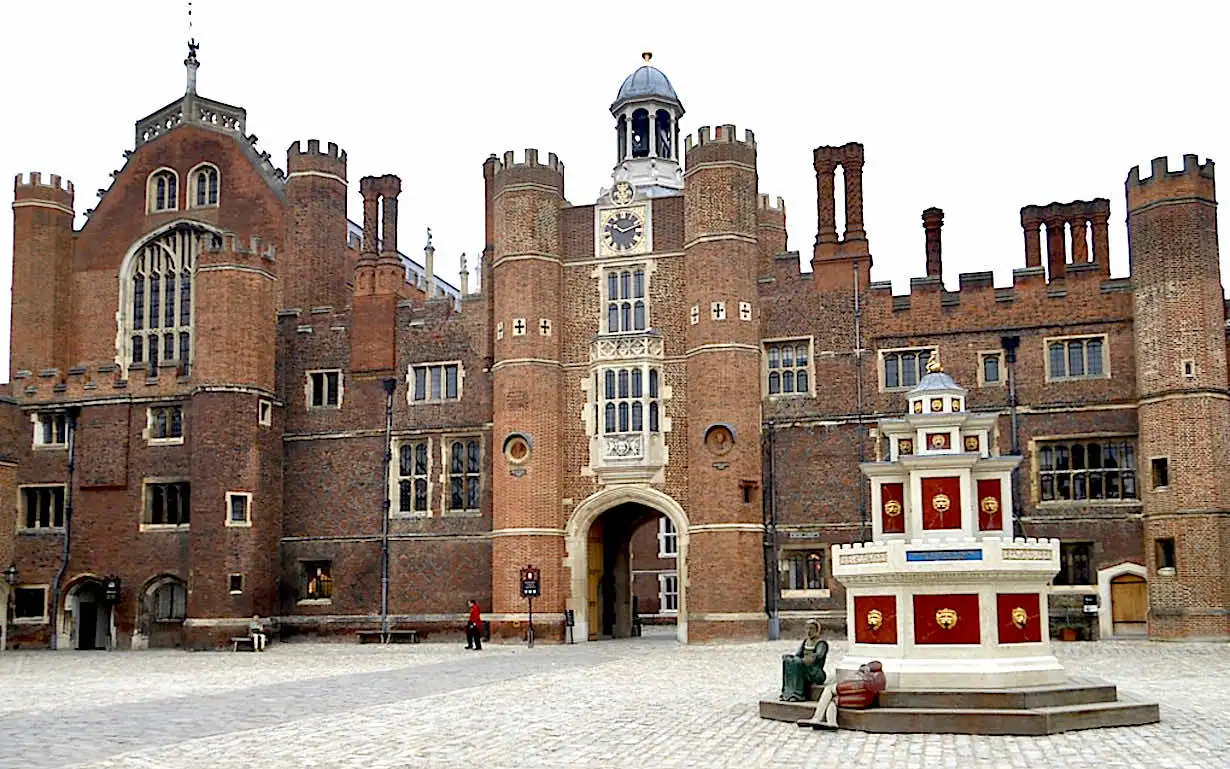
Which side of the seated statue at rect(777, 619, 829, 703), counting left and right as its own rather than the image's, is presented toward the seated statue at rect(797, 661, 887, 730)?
left

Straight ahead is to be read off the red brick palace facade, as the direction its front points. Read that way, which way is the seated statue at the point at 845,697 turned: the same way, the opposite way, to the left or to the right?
to the right

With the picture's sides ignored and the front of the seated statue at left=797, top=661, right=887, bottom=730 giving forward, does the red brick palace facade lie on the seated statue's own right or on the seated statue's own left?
on the seated statue's own right

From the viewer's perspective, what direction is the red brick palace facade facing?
toward the camera

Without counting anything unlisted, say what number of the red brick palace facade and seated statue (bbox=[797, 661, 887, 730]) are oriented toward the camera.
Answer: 1

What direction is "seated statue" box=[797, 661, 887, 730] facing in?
to the viewer's left

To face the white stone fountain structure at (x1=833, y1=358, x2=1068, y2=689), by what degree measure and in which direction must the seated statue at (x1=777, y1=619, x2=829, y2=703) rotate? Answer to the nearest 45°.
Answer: approximately 135° to its left

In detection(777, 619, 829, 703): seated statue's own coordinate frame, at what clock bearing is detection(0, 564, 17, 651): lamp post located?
The lamp post is roughly at 3 o'clock from the seated statue.

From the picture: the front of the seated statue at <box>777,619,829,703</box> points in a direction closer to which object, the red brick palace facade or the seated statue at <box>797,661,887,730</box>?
the seated statue

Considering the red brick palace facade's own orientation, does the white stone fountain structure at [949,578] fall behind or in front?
in front

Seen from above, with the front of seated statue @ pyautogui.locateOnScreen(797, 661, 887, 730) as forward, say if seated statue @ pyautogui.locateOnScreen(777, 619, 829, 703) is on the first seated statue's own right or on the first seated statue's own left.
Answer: on the first seated statue's own right
